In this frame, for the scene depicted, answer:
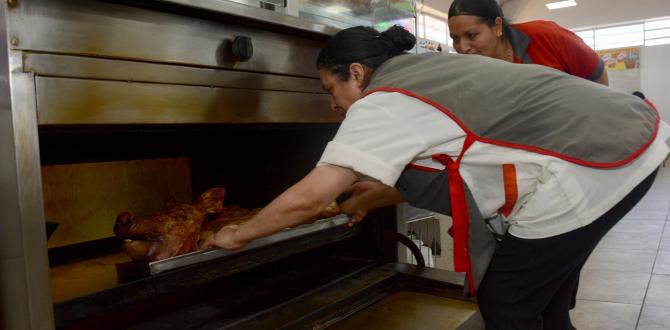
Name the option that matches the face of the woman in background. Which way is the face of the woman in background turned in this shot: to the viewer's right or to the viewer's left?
to the viewer's left

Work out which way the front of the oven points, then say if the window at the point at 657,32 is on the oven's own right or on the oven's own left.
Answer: on the oven's own left

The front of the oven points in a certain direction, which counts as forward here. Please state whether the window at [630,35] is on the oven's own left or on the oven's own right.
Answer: on the oven's own left

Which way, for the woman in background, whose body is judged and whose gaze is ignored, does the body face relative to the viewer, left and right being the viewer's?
facing the viewer and to the left of the viewer

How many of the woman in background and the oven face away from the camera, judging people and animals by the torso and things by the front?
0

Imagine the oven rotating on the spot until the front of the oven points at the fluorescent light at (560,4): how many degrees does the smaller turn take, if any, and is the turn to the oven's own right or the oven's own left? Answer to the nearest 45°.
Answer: approximately 90° to the oven's own left

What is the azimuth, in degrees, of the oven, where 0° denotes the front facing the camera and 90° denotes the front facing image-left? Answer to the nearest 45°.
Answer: approximately 315°

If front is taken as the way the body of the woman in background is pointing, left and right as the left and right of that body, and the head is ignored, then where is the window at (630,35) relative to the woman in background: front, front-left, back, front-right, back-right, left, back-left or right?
back-right

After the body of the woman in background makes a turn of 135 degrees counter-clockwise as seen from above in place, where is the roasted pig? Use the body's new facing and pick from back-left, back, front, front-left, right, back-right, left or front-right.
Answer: back-right

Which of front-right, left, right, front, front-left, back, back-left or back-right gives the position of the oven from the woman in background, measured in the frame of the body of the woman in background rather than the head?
front
